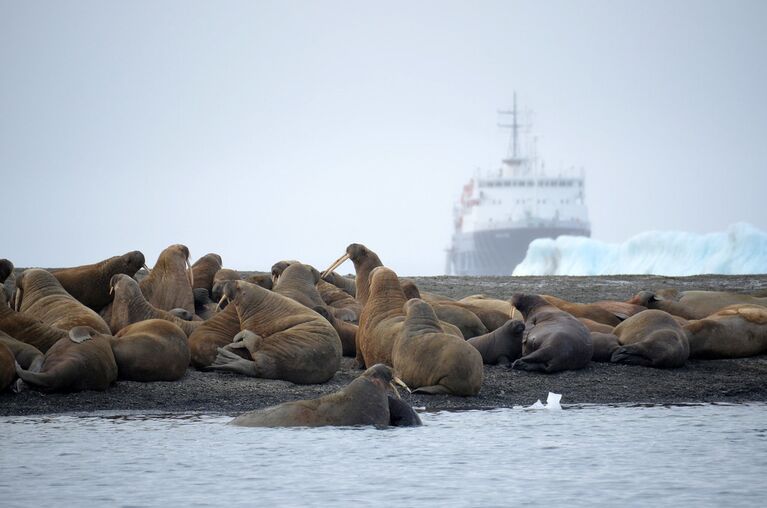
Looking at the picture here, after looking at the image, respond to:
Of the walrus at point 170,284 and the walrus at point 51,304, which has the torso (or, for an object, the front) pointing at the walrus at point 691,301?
the walrus at point 170,284

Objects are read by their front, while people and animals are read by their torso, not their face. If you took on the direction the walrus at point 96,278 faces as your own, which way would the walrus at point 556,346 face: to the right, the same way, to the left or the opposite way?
to the left

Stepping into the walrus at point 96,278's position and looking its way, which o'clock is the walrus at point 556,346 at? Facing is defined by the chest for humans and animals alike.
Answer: the walrus at point 556,346 is roughly at 1 o'clock from the walrus at point 96,278.

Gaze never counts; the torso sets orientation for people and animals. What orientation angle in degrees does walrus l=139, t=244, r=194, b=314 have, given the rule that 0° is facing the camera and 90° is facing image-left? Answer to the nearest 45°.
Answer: approximately 270°

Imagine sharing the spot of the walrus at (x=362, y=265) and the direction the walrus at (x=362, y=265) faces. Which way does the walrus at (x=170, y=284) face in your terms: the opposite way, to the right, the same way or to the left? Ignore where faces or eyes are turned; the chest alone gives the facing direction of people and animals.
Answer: the opposite way

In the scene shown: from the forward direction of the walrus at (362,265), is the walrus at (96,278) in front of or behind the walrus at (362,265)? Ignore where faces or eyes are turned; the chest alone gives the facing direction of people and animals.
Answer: in front

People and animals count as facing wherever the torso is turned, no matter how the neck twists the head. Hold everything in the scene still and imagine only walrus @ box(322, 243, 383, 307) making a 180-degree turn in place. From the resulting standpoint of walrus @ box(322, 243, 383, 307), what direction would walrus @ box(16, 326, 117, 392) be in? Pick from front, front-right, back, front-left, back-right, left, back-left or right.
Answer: back-right

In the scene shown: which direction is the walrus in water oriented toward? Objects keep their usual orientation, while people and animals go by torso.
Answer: to the viewer's right

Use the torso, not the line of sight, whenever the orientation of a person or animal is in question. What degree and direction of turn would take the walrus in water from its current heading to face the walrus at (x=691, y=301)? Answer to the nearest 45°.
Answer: approximately 45° to its left

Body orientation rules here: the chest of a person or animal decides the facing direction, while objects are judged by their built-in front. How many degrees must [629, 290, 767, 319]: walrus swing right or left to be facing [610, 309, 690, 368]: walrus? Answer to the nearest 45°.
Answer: approximately 90° to its left

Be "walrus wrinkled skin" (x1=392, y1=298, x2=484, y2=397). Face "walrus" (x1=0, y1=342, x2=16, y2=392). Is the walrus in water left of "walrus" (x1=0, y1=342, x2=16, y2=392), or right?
left

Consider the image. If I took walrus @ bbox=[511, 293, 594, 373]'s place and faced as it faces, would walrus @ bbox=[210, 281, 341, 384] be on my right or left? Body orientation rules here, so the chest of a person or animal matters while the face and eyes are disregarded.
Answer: on my left

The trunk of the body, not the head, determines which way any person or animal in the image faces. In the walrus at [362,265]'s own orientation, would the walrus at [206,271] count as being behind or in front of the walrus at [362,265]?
in front

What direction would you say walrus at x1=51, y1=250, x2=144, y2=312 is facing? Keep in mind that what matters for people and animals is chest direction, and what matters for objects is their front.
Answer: to the viewer's right

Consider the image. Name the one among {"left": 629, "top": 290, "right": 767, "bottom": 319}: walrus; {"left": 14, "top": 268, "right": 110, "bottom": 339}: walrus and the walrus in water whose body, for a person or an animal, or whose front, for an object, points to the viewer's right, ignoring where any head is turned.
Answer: the walrus in water

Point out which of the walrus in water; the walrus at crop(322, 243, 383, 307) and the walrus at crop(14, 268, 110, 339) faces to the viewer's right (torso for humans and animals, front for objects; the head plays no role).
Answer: the walrus in water

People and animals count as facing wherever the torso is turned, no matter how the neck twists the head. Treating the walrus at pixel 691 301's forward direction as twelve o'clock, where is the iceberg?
The iceberg is roughly at 3 o'clock from the walrus.

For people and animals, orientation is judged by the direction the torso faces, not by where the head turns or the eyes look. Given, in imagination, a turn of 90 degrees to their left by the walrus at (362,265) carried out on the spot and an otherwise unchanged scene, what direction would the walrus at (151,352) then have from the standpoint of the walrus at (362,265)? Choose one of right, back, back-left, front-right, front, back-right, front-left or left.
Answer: front-right

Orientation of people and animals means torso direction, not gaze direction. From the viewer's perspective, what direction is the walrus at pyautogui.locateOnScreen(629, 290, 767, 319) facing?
to the viewer's left

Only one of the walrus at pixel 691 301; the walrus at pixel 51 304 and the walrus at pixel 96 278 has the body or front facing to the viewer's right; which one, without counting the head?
the walrus at pixel 96 278
